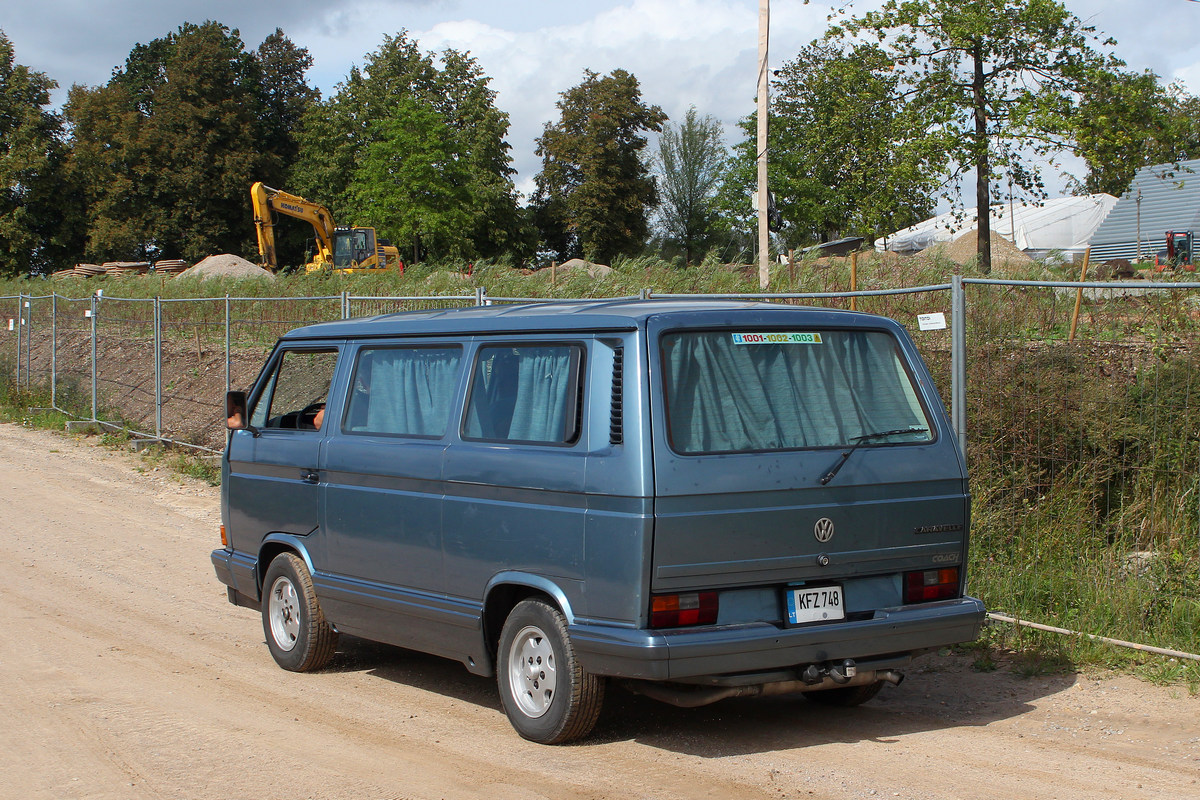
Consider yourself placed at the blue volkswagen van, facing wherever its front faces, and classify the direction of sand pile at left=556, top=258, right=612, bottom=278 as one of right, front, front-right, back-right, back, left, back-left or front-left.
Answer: front-right

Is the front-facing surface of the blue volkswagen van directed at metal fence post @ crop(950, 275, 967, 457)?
no

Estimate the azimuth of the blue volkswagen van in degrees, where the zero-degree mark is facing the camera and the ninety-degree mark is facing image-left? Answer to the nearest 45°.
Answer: approximately 135°

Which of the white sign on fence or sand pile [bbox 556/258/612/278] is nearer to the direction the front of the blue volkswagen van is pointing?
the sand pile

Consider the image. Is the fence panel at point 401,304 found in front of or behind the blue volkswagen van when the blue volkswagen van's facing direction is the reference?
in front

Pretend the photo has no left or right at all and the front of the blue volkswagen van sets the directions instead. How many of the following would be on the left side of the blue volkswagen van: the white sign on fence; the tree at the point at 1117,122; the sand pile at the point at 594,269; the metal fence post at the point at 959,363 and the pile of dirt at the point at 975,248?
0

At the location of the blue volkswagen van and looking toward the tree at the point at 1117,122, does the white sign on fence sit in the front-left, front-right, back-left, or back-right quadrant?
front-right

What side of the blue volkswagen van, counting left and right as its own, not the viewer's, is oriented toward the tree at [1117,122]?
right

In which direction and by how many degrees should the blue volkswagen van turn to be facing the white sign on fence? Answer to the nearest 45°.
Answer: approximately 90° to its right

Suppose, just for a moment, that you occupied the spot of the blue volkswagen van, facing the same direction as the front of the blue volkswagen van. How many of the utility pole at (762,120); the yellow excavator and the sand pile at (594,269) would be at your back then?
0

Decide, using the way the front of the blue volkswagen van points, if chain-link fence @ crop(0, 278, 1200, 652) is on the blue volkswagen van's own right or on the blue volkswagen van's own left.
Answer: on the blue volkswagen van's own right

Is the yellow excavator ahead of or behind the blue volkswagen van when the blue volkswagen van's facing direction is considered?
ahead

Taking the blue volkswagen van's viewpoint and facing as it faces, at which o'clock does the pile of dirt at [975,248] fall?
The pile of dirt is roughly at 2 o'clock from the blue volkswagen van.
